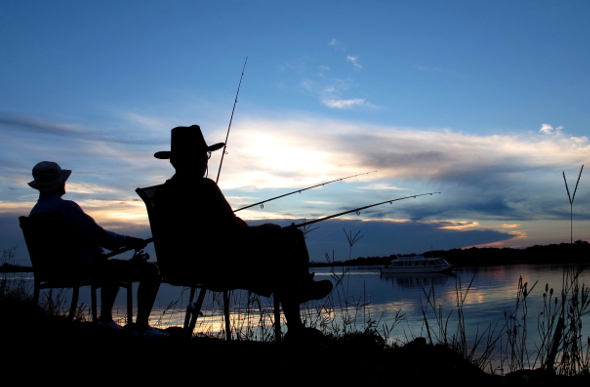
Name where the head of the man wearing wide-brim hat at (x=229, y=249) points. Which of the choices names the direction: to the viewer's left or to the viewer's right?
to the viewer's right

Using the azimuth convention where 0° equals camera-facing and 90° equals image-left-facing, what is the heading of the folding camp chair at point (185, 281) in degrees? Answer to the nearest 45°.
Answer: approximately 270°

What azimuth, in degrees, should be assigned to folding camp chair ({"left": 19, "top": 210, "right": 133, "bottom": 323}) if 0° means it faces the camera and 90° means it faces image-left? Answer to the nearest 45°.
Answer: approximately 225°
